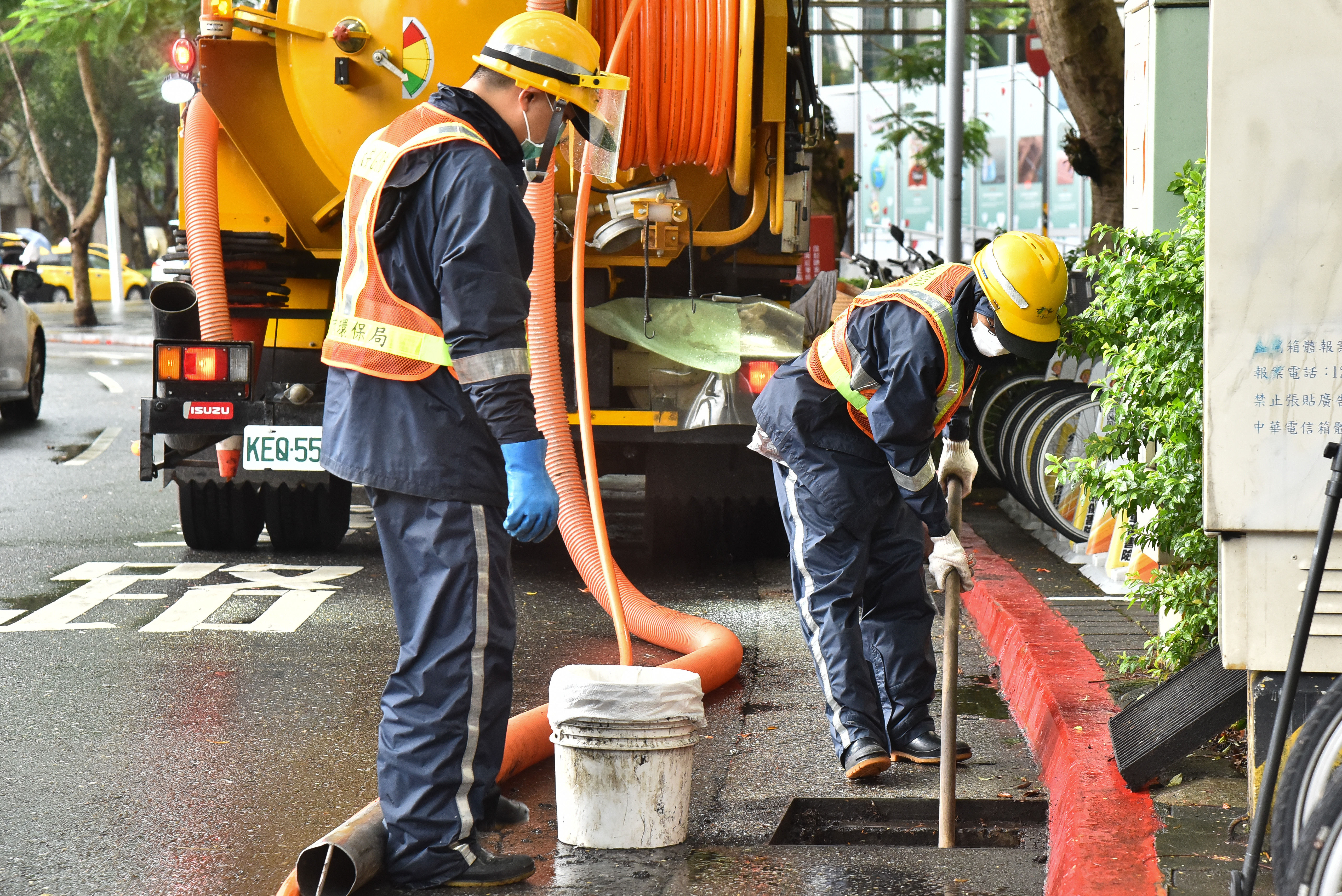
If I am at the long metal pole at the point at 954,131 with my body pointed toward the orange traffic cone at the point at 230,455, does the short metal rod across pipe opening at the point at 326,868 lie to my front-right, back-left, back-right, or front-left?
front-left

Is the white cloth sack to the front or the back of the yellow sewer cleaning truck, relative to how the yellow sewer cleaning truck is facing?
to the back

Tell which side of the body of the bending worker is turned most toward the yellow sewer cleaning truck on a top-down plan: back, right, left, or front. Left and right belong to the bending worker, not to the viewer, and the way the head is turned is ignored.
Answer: back

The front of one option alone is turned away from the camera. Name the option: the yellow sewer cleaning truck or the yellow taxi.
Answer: the yellow sewer cleaning truck

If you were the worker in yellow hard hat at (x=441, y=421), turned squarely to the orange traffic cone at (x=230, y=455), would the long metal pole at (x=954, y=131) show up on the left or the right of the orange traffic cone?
right

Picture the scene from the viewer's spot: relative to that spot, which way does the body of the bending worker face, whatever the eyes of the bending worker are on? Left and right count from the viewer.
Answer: facing the viewer and to the right of the viewer

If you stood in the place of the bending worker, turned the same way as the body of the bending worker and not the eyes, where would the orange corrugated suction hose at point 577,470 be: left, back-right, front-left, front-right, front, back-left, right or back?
back

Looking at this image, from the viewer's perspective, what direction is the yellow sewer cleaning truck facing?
away from the camera

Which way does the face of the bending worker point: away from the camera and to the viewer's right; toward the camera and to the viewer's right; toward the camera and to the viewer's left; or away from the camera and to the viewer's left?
toward the camera and to the viewer's right

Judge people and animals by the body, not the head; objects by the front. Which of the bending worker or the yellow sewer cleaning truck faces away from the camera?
the yellow sewer cleaning truck
